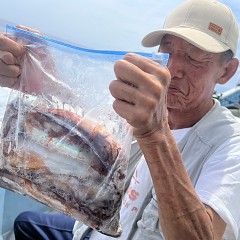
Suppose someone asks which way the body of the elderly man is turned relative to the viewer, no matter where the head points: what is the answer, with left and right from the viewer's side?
facing the viewer and to the left of the viewer

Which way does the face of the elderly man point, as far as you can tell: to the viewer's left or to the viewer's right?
to the viewer's left
